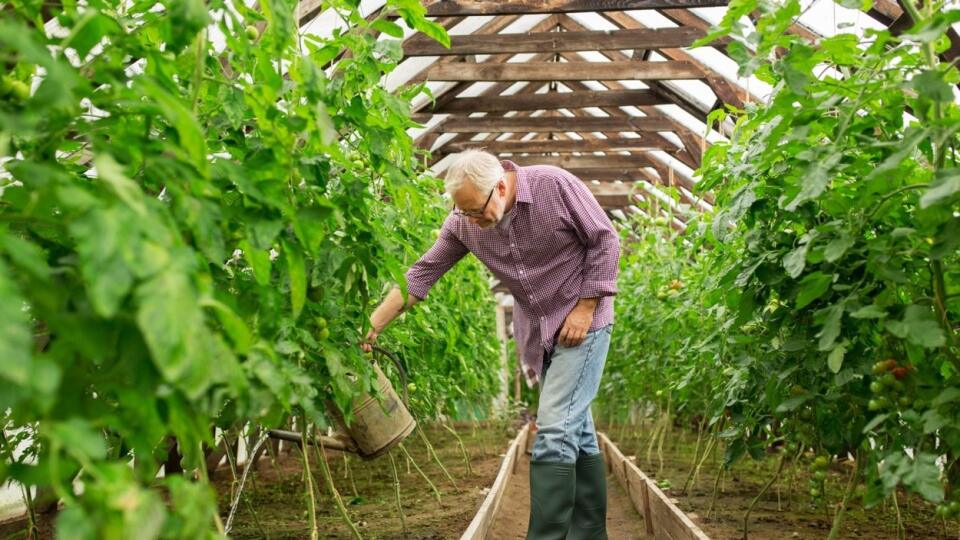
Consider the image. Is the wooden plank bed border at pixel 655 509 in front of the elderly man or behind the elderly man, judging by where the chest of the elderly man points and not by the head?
behind

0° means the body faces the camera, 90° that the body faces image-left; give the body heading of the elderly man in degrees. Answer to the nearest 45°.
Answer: approximately 45°
